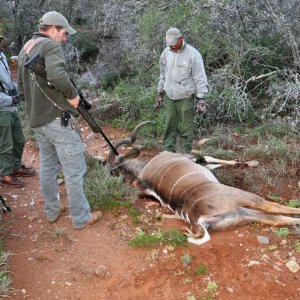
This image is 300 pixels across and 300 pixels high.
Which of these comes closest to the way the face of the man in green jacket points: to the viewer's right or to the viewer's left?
to the viewer's right

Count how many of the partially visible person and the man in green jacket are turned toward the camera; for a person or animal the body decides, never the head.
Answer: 0

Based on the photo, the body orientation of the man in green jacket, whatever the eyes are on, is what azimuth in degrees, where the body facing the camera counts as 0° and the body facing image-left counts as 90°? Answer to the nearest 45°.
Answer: approximately 225°

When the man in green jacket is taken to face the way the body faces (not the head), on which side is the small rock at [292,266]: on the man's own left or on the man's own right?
on the man's own right

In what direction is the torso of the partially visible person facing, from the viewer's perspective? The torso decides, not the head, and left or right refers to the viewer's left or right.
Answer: facing to the right of the viewer

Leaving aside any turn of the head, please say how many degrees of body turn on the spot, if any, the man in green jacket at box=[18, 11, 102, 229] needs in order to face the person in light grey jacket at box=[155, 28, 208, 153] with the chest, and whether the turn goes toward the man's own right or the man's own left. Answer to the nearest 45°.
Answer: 0° — they already face them

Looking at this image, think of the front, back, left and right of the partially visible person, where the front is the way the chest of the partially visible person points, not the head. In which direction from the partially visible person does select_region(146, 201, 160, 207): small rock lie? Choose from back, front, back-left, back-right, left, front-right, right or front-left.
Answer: front-right
